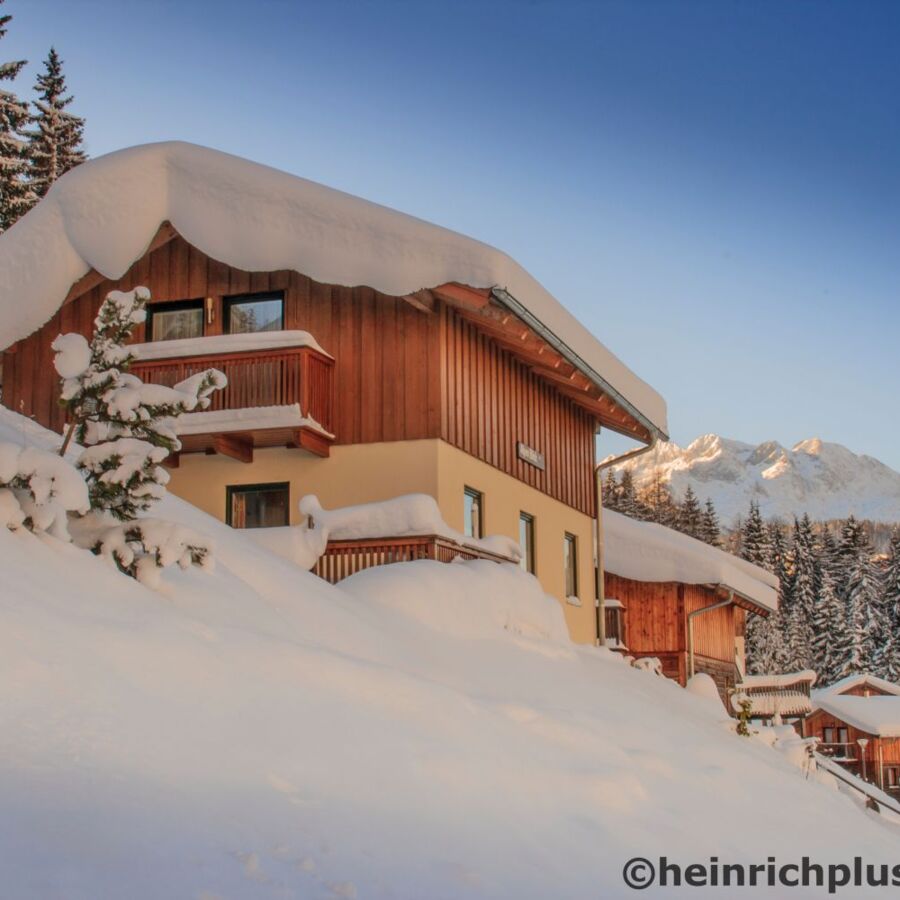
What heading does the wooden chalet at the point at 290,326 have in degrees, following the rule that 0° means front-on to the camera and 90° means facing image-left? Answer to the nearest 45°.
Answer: approximately 45°

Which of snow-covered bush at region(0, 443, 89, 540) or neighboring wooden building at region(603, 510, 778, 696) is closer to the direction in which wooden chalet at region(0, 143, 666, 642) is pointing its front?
the snow-covered bush

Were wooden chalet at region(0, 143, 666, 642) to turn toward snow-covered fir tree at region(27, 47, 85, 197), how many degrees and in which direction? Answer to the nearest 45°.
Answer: approximately 135° to its right

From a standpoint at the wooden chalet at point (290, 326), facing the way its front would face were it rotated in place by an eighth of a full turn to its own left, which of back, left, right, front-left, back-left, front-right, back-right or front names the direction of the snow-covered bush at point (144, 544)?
front

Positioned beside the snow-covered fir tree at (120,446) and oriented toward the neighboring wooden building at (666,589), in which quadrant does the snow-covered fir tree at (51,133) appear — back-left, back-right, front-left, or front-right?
front-left

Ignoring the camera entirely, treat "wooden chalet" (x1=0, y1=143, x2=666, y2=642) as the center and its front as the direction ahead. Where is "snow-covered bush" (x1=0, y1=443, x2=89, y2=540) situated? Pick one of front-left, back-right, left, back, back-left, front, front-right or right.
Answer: front-left

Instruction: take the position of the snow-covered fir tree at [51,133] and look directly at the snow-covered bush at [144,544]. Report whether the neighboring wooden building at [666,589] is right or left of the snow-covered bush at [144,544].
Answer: left

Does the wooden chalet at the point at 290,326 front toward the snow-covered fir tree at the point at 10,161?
no

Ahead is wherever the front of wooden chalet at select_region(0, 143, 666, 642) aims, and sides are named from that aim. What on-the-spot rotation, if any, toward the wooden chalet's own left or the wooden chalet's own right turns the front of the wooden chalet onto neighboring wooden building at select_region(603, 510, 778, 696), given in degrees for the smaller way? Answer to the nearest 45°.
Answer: approximately 180°

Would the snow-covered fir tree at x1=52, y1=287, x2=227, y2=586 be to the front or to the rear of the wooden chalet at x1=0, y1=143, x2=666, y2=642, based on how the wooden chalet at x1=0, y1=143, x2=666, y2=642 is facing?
to the front

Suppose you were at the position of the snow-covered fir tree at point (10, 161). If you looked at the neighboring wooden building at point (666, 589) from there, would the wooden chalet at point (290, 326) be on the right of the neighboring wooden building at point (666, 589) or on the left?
right
